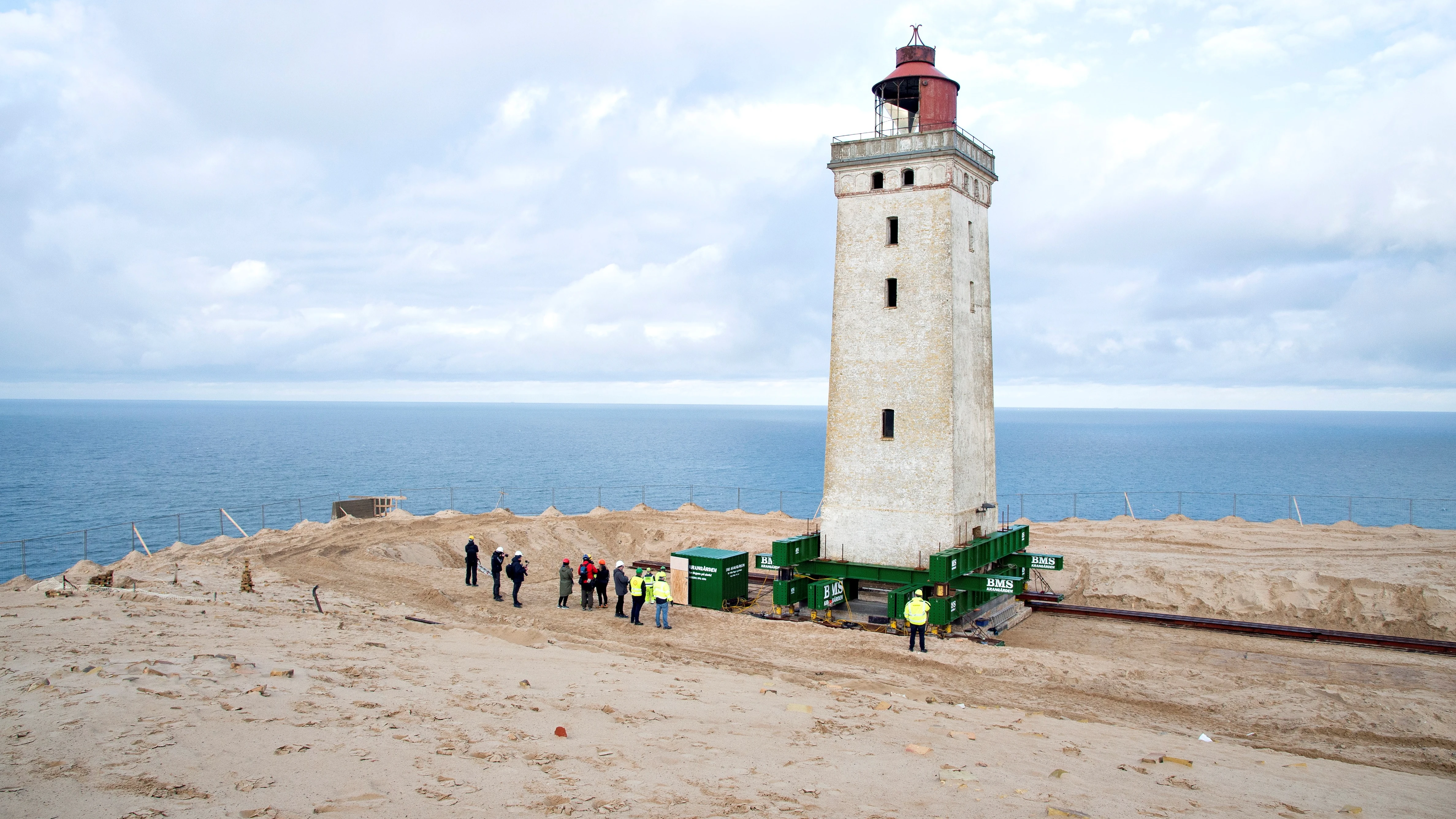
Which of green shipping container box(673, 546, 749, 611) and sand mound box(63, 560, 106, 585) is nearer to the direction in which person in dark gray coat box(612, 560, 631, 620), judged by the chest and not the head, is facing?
the green shipping container

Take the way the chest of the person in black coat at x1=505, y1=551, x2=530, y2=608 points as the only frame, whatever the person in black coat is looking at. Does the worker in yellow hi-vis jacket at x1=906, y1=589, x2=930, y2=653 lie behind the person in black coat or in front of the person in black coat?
in front

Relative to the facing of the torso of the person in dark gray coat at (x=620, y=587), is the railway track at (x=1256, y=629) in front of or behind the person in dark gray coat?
in front

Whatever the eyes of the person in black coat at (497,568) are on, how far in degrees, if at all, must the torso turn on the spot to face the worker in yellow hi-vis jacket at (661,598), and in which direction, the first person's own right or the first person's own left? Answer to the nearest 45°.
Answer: approximately 45° to the first person's own right

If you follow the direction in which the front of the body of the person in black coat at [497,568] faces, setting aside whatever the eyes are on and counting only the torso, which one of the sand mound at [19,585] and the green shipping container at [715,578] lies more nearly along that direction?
the green shipping container

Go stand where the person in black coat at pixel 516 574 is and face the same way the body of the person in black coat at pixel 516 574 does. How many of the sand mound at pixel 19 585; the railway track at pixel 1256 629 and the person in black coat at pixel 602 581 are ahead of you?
2

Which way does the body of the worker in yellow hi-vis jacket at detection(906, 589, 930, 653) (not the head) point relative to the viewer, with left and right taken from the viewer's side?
facing away from the viewer

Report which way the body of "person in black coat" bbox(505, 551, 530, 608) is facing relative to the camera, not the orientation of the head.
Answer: to the viewer's right

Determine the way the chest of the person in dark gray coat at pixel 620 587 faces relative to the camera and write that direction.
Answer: to the viewer's right

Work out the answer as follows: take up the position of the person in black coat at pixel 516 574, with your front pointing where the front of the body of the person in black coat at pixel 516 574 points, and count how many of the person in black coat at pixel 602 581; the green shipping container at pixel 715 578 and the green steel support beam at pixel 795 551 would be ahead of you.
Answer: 3

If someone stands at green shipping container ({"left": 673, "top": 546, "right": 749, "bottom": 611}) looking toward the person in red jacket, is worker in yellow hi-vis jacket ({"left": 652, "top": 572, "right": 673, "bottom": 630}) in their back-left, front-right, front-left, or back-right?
front-left

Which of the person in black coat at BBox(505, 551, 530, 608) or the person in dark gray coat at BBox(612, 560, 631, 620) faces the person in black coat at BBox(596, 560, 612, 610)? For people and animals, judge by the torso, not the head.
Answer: the person in black coat at BBox(505, 551, 530, 608)

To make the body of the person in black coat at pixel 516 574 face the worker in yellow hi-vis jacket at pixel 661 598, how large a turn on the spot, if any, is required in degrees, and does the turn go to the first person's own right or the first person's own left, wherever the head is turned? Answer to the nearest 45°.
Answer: approximately 45° to the first person's own right

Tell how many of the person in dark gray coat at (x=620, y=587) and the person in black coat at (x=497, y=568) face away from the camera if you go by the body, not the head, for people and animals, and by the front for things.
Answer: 0

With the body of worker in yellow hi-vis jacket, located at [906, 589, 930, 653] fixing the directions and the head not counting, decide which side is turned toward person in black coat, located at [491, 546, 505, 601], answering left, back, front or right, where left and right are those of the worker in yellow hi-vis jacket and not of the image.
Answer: left

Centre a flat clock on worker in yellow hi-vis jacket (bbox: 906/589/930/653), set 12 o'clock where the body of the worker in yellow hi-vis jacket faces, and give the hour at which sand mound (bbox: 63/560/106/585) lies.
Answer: The sand mound is roughly at 9 o'clock from the worker in yellow hi-vis jacket.

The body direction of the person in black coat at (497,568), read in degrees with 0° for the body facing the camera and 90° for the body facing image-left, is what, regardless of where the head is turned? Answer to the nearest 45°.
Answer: approximately 270°

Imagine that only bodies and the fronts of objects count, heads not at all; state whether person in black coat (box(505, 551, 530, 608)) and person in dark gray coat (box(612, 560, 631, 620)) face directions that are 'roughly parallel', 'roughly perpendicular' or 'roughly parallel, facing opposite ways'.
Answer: roughly parallel

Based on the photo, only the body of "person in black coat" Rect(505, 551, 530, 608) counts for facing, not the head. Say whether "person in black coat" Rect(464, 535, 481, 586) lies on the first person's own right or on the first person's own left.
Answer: on the first person's own left

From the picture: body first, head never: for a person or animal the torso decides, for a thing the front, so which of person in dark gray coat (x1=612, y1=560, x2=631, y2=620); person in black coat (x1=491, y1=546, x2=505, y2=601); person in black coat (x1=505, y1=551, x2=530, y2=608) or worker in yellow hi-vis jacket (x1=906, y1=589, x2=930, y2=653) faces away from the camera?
the worker in yellow hi-vis jacket
